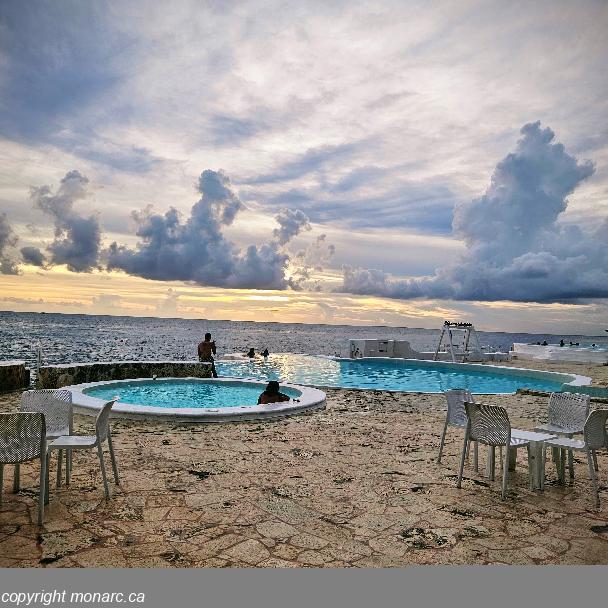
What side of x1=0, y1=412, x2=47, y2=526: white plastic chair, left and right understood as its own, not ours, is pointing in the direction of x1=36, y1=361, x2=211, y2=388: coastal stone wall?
front

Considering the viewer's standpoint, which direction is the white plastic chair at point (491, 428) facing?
facing away from the viewer and to the right of the viewer

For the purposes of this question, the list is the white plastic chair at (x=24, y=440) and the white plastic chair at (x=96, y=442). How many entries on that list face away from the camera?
1

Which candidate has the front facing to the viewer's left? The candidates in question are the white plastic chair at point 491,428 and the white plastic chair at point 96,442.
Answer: the white plastic chair at point 96,442

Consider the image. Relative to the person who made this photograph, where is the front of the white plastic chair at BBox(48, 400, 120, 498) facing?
facing to the left of the viewer

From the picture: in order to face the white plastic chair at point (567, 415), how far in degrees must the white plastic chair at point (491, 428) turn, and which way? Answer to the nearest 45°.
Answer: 0° — it already faces it

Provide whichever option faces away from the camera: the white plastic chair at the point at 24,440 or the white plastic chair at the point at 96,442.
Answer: the white plastic chair at the point at 24,440

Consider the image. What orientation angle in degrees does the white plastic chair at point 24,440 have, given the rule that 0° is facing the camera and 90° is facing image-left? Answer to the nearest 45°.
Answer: approximately 180°

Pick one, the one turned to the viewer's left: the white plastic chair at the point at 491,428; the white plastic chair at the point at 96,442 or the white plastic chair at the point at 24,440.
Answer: the white plastic chair at the point at 96,442

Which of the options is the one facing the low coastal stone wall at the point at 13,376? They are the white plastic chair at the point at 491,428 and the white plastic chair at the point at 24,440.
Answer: the white plastic chair at the point at 24,440

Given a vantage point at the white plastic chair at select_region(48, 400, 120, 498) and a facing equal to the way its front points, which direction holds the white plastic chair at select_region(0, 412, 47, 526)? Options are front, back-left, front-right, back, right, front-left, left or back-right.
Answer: front-left

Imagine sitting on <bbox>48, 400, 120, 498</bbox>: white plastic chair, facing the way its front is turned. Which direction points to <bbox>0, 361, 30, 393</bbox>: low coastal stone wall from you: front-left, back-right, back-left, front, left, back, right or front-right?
right

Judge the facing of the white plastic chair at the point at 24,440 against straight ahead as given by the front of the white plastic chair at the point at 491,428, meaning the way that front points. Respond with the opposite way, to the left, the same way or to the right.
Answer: to the left

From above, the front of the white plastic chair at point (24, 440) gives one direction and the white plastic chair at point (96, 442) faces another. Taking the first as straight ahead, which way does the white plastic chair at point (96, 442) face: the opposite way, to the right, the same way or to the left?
to the left

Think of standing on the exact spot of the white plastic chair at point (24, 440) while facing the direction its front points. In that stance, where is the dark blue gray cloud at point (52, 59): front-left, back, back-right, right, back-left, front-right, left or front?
front

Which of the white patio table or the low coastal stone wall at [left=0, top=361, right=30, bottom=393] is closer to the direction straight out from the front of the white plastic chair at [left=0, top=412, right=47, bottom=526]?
the low coastal stone wall
